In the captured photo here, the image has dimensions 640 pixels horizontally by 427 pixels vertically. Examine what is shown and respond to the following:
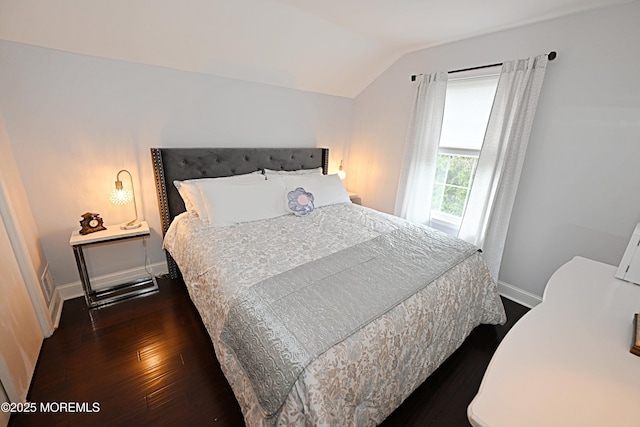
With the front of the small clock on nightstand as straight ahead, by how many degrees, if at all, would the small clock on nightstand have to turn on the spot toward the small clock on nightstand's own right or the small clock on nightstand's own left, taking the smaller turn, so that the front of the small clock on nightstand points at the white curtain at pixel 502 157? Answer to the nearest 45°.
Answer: approximately 45° to the small clock on nightstand's own left

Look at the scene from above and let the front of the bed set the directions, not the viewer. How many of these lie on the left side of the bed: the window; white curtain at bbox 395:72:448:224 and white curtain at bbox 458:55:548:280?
3

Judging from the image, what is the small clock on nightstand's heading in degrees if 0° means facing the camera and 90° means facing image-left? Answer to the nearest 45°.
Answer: approximately 0°

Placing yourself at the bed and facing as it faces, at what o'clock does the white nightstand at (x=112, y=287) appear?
The white nightstand is roughly at 5 o'clock from the bed.

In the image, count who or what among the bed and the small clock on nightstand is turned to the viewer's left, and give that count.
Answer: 0

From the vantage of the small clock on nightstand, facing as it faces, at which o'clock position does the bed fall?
The bed is roughly at 11 o'clock from the small clock on nightstand.

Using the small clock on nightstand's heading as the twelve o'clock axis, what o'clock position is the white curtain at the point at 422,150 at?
The white curtain is roughly at 10 o'clock from the small clock on nightstand.

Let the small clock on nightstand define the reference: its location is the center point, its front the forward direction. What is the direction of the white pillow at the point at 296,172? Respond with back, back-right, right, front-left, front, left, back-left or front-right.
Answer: left

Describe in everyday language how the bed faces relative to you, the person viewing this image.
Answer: facing the viewer and to the right of the viewer

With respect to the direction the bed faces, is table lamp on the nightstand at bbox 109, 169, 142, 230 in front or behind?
behind
